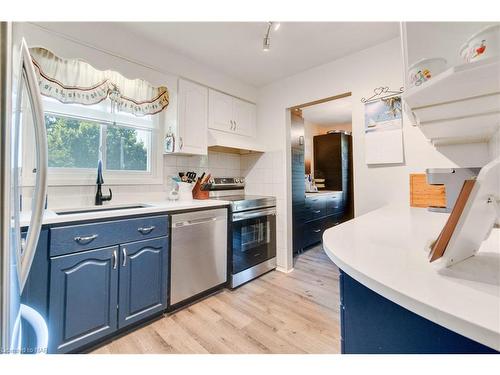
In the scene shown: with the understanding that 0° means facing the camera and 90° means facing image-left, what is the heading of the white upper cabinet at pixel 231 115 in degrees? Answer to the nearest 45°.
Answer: approximately 315°

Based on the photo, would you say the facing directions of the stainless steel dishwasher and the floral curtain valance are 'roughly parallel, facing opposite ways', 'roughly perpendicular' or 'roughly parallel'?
roughly parallel

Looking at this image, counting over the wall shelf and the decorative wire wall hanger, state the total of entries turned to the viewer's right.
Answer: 0

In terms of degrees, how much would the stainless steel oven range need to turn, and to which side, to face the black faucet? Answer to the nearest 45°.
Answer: approximately 90° to its right

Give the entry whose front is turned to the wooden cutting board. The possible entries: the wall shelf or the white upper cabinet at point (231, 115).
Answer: the white upper cabinet

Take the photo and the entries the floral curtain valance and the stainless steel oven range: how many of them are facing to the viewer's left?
0

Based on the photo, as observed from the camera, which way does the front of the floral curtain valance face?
facing the viewer and to the right of the viewer

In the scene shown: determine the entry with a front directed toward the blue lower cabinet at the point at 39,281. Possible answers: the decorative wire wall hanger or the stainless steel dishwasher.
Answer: the decorative wire wall hanger

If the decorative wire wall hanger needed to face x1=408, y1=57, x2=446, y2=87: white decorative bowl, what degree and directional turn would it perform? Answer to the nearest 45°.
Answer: approximately 45° to its left

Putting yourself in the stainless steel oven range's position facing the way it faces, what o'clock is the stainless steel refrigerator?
The stainless steel refrigerator is roughly at 2 o'clock from the stainless steel oven range.

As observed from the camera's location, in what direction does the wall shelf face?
facing the viewer and to the left of the viewer

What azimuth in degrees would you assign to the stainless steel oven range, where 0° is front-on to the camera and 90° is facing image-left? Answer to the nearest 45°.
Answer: approximately 315°

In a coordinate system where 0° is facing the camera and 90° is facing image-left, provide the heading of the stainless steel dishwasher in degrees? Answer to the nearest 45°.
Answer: approximately 315°

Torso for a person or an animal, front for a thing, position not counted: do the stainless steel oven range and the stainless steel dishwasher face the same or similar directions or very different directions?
same or similar directions

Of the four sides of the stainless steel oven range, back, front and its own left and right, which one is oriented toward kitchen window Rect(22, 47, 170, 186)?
right
